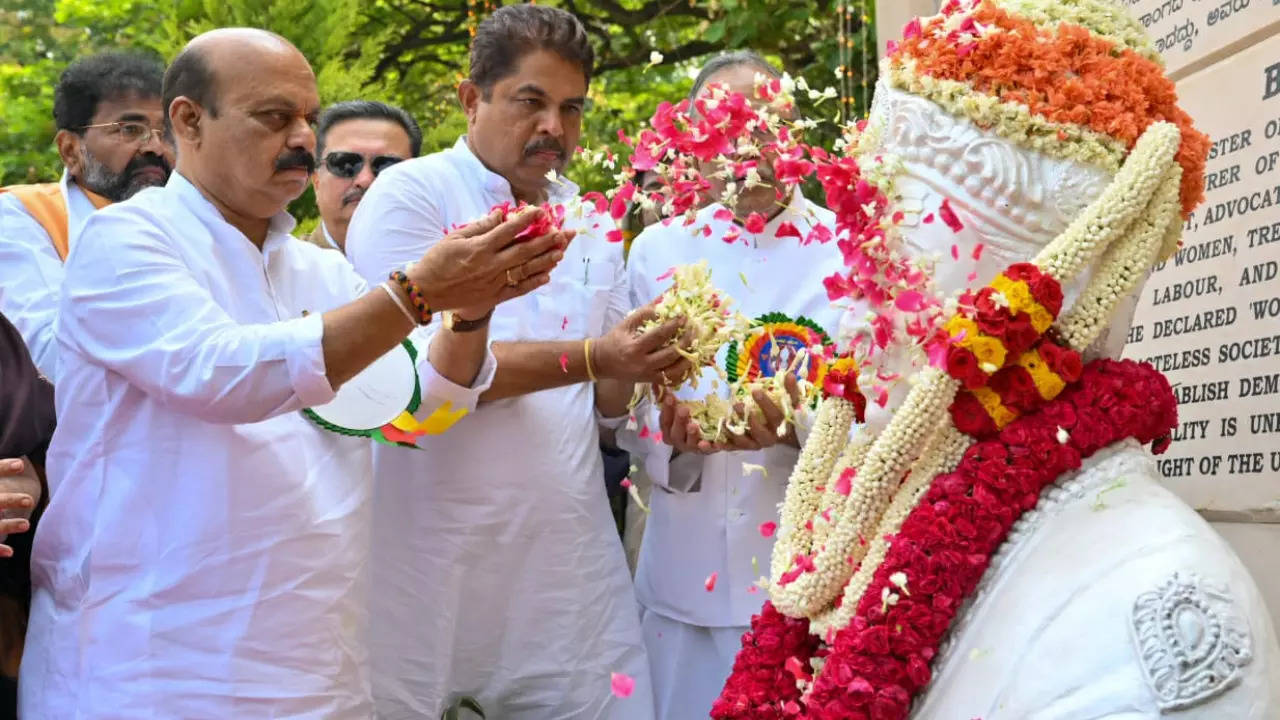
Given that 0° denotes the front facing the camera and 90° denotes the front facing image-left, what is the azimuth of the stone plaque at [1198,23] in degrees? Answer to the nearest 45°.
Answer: approximately 45°

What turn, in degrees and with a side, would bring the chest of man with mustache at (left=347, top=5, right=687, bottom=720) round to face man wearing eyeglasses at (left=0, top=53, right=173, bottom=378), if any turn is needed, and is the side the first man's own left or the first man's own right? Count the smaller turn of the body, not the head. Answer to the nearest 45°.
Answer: approximately 180°

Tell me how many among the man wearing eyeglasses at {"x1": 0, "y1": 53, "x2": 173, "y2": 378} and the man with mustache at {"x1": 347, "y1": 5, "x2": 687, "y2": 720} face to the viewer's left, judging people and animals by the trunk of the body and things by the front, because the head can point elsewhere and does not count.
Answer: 0

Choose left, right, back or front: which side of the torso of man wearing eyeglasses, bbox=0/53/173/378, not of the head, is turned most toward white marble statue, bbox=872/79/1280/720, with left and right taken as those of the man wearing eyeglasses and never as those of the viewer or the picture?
front

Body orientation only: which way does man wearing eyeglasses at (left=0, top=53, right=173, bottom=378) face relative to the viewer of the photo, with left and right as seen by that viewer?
facing the viewer and to the right of the viewer

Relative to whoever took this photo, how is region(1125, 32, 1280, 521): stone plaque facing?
facing the viewer and to the left of the viewer

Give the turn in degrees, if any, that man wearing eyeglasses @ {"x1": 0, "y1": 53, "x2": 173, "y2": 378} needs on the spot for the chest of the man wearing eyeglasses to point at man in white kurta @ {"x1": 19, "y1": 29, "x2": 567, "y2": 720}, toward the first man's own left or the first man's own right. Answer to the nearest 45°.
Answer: approximately 45° to the first man's own right

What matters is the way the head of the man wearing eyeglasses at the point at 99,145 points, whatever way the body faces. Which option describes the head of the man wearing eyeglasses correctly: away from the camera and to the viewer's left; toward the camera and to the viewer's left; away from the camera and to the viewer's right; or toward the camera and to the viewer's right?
toward the camera and to the viewer's right

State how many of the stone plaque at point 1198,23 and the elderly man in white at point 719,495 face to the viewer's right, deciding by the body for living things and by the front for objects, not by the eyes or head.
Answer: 0
